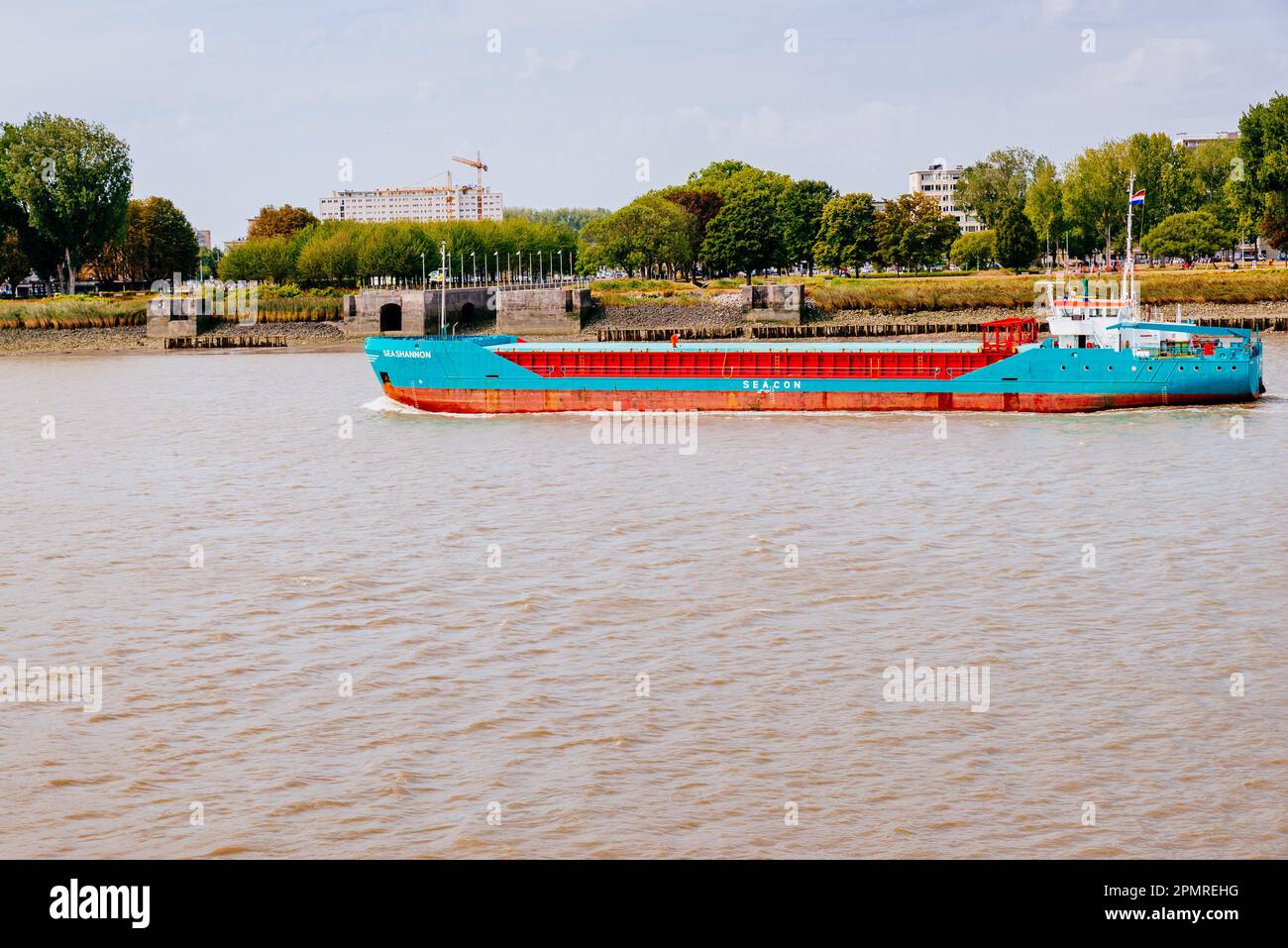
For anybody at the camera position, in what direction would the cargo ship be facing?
facing to the left of the viewer
